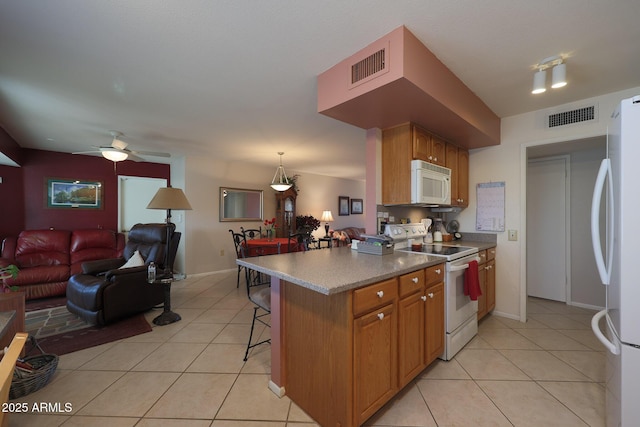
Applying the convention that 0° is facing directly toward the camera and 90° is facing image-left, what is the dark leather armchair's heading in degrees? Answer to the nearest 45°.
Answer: approximately 45°

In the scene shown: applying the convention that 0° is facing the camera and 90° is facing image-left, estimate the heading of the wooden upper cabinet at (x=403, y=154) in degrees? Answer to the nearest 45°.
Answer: approximately 315°

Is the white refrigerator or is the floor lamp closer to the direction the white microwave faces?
the white refrigerator

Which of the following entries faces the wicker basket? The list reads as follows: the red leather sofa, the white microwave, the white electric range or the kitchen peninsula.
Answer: the red leather sofa

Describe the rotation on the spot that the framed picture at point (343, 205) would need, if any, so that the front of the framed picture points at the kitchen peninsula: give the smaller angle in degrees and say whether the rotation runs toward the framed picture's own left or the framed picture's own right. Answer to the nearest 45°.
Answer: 0° — it already faces it

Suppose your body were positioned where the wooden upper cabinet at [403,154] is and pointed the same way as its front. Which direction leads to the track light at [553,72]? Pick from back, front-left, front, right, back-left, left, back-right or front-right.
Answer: front-left

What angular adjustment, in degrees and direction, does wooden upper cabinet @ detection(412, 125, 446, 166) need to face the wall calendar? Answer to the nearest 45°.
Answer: approximately 90° to its left

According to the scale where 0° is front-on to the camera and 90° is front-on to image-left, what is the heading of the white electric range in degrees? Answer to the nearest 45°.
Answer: approximately 315°

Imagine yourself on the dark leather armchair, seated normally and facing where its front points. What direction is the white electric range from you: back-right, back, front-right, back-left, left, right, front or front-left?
left

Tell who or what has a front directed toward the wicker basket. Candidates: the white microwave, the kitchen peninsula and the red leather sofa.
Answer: the red leather sofa

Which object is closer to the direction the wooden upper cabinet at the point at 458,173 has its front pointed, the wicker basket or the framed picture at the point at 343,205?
the wicker basket
